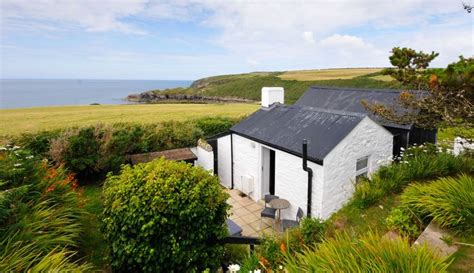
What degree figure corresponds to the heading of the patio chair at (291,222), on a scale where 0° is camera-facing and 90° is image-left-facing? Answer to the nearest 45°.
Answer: approximately 45°

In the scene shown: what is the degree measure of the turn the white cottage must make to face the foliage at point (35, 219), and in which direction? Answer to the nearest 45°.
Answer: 0° — it already faces it

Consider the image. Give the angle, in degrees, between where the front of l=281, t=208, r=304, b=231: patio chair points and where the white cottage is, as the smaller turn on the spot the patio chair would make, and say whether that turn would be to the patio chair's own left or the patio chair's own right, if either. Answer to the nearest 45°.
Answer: approximately 135° to the patio chair's own right

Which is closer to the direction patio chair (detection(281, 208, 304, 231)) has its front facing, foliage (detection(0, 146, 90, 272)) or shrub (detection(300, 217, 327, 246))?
the foliage

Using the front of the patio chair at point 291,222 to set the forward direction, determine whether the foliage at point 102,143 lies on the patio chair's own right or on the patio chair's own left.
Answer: on the patio chair's own right

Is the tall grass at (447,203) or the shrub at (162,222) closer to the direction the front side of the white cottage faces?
the shrub
